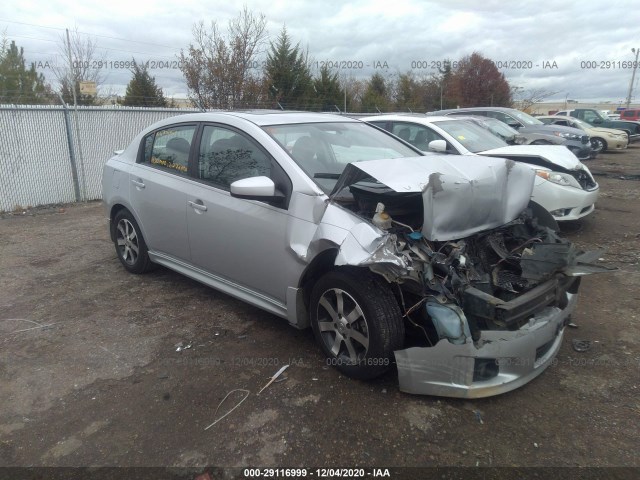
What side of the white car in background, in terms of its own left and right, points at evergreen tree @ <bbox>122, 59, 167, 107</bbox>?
back

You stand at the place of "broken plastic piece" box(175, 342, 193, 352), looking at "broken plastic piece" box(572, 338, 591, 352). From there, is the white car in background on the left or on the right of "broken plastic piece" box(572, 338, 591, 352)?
left

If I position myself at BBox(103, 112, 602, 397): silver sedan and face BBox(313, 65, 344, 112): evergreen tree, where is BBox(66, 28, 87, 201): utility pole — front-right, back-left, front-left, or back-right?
front-left

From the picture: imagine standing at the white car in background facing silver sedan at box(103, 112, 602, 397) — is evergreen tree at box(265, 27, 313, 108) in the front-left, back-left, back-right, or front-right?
back-right

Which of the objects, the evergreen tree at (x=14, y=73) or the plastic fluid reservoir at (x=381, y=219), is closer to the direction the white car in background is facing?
the plastic fluid reservoir

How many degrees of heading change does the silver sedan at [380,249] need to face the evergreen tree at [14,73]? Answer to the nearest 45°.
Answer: approximately 180°

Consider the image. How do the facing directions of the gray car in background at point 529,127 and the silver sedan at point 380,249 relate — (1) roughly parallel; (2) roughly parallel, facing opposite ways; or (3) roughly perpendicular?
roughly parallel

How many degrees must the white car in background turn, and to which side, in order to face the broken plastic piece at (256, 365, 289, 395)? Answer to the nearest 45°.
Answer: approximately 45° to its right

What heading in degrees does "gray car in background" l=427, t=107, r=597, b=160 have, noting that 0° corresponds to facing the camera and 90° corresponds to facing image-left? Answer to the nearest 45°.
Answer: approximately 315°

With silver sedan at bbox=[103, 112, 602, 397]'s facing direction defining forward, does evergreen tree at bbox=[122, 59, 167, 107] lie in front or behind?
behind

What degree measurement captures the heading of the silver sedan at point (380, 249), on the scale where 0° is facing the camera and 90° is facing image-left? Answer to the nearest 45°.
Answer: approximately 315°

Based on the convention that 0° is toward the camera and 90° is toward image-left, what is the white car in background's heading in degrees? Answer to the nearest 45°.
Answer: approximately 315°

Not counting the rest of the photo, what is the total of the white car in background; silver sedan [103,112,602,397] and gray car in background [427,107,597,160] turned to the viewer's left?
0

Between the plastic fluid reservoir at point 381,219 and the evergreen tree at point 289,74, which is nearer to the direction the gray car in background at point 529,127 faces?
the plastic fluid reservoir

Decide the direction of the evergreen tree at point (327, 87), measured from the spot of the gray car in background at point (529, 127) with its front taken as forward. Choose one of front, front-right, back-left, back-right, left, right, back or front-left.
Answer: back
